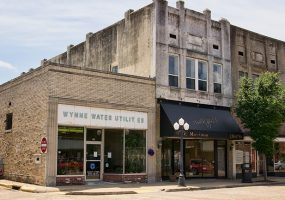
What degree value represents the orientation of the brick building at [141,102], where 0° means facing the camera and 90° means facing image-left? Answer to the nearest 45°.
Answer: approximately 315°

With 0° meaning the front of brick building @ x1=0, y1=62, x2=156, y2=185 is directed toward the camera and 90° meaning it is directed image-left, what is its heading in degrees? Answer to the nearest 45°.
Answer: approximately 315°
